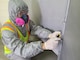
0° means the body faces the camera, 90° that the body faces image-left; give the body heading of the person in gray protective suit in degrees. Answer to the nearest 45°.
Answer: approximately 315°
